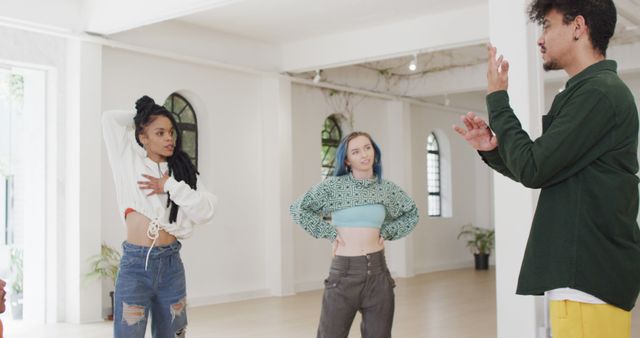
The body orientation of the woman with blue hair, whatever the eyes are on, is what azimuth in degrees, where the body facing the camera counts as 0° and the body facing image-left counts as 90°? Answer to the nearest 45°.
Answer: approximately 0°

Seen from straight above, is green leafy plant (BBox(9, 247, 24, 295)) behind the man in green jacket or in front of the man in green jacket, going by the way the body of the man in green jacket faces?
in front

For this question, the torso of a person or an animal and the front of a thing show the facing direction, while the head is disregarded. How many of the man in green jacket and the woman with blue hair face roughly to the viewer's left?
1

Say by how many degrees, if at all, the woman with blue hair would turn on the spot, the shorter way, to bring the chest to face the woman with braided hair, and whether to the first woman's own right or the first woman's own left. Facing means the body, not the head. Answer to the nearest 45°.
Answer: approximately 45° to the first woman's own right

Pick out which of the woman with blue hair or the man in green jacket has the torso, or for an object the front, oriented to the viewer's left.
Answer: the man in green jacket

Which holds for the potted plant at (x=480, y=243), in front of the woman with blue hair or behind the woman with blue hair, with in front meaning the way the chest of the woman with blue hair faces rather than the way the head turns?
behind

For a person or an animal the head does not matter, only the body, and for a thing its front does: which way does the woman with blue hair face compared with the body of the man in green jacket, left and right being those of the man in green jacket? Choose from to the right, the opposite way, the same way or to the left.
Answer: to the left

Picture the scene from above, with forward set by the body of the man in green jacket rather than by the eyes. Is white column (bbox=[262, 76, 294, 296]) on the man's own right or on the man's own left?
on the man's own right

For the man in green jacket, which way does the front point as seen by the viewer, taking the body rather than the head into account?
to the viewer's left

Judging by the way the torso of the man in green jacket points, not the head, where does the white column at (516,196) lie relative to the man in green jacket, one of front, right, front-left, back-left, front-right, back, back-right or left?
right

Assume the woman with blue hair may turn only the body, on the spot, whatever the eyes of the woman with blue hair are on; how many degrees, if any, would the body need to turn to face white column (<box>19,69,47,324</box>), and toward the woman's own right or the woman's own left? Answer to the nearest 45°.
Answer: approximately 135° to the woman's own right

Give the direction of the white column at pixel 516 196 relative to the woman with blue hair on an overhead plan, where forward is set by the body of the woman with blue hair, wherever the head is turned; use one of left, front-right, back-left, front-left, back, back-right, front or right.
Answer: back-left

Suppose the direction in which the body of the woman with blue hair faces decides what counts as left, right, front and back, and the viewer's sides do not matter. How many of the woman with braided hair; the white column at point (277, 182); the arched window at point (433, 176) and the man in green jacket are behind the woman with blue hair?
2

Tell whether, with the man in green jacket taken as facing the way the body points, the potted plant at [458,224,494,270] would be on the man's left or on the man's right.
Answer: on the man's right
